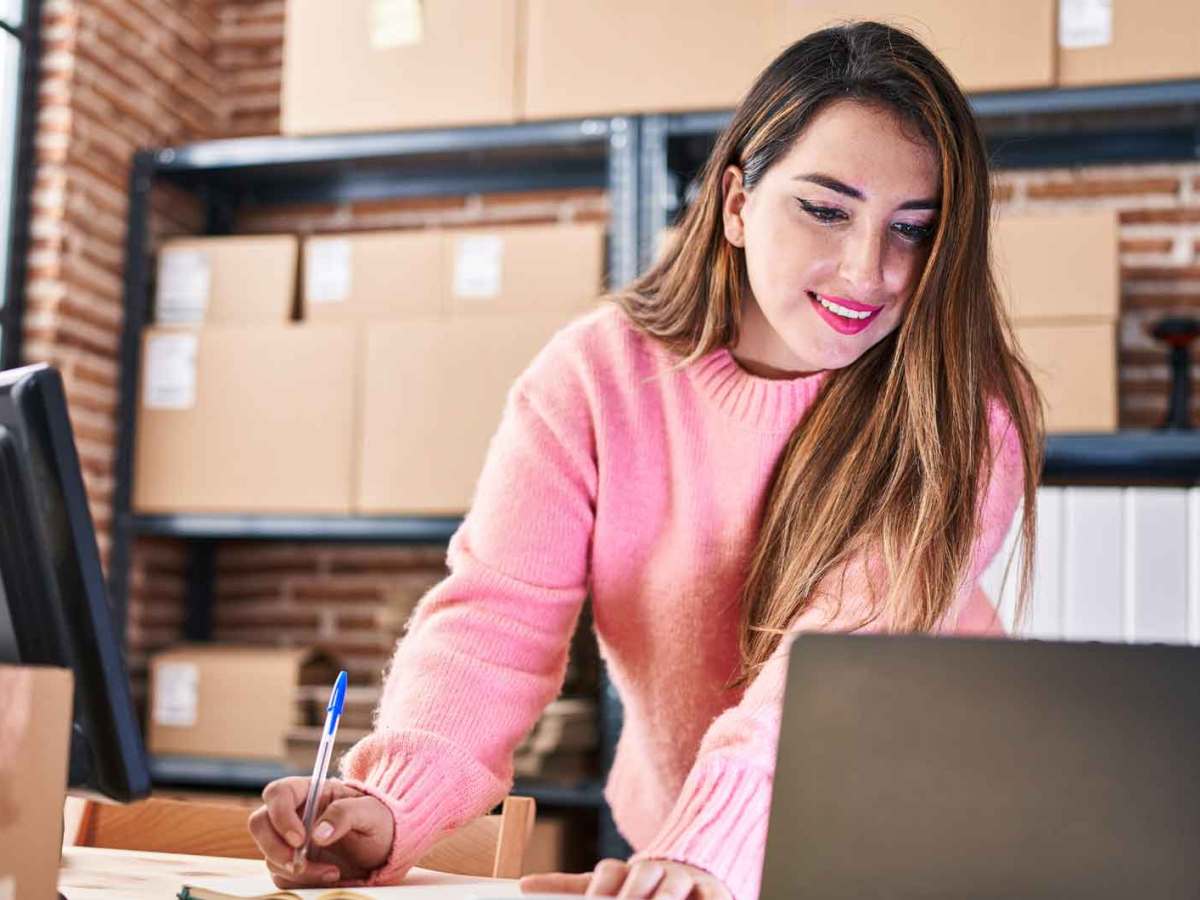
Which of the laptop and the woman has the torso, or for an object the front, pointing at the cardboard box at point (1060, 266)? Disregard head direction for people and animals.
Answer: the laptop

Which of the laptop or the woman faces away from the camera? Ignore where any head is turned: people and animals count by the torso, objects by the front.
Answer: the laptop

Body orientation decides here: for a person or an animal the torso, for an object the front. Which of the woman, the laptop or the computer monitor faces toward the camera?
the woman

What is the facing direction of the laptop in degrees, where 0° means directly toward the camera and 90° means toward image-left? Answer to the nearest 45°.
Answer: approximately 180°

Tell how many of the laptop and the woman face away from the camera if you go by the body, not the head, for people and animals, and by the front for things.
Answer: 1

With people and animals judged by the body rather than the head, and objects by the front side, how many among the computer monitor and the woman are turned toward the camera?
1

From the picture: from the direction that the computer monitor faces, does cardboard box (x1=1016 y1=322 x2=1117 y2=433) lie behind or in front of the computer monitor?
in front

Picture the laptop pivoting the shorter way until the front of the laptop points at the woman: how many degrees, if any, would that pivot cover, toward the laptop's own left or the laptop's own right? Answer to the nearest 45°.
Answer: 0° — it already faces them

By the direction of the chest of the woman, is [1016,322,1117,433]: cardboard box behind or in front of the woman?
behind

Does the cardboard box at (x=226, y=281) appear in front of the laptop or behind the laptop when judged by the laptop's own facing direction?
in front

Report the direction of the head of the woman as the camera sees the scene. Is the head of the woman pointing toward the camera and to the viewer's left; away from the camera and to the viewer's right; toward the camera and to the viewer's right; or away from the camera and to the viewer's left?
toward the camera and to the viewer's right

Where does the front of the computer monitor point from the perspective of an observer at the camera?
facing away from the viewer and to the right of the viewer

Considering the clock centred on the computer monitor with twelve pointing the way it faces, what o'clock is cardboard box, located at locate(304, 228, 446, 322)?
The cardboard box is roughly at 11 o'clock from the computer monitor.

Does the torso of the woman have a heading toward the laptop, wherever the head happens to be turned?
yes

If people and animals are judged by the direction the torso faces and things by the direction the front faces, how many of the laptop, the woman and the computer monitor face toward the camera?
1
